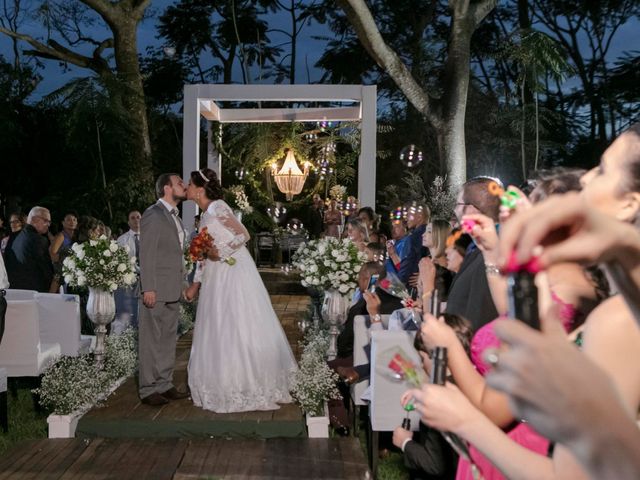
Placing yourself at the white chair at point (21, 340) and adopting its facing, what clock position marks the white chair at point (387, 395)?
the white chair at point (387, 395) is roughly at 3 o'clock from the white chair at point (21, 340).

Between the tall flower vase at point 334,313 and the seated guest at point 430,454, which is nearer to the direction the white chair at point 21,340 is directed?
the tall flower vase

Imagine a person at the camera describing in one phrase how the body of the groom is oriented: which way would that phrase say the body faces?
to the viewer's right

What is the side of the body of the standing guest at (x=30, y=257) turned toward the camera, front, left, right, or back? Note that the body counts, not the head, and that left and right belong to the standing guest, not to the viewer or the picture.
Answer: right

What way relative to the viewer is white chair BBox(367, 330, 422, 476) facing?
away from the camera

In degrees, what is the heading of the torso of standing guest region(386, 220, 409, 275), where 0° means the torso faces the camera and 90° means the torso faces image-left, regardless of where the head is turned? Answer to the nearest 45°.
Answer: approximately 45°

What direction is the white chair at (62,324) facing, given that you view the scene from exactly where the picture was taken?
facing away from the viewer and to the right of the viewer

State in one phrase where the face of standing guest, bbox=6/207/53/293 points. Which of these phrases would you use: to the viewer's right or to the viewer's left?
to the viewer's right
